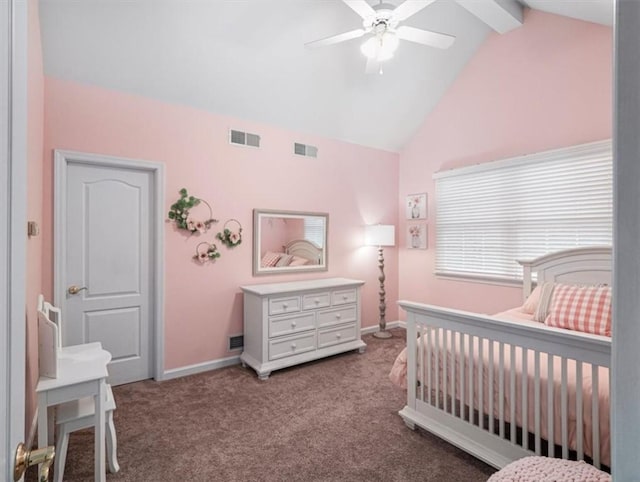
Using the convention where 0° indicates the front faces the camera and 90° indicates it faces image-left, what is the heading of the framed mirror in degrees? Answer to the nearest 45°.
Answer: approximately 315°

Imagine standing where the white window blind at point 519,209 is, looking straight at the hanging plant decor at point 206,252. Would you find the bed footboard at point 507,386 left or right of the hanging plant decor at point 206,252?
left

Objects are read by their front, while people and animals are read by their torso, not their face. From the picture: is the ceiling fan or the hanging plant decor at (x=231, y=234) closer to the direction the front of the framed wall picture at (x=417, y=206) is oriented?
the hanging plant decor

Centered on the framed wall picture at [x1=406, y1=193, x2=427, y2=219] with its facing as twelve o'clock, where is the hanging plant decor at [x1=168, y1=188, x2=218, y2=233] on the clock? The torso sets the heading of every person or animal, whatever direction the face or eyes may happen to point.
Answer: The hanging plant decor is roughly at 12 o'clock from the framed wall picture.

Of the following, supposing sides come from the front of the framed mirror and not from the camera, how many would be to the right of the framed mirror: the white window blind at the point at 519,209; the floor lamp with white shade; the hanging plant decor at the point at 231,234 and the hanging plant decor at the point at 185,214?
2

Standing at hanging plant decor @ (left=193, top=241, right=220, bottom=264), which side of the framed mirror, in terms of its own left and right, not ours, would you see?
right

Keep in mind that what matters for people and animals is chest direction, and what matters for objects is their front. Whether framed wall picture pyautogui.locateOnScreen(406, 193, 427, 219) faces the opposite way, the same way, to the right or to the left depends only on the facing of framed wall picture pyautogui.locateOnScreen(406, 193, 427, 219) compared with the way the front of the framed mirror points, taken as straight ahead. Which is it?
to the right

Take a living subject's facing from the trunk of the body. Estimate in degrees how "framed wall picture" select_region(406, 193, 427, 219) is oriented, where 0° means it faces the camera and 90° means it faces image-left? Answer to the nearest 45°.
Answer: approximately 45°

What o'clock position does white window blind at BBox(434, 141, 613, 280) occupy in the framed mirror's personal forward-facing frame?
The white window blind is roughly at 11 o'clock from the framed mirror.

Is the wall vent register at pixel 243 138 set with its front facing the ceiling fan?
yes
